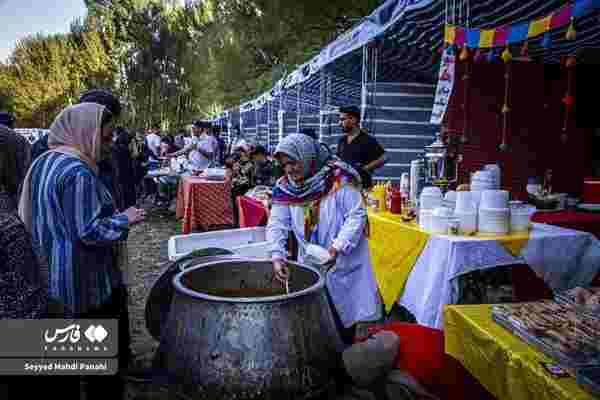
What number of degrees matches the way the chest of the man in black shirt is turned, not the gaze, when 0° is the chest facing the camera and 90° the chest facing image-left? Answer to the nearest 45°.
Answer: approximately 45°

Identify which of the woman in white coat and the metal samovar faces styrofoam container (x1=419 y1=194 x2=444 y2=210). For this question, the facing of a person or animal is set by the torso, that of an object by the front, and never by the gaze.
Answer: the metal samovar

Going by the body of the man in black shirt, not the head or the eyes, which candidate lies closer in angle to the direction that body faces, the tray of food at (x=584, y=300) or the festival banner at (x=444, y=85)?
the tray of food

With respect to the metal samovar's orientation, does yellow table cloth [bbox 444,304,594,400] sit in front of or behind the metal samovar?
in front

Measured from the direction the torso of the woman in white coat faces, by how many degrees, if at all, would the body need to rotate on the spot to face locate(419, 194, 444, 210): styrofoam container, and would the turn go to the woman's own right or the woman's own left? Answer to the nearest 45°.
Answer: approximately 180°

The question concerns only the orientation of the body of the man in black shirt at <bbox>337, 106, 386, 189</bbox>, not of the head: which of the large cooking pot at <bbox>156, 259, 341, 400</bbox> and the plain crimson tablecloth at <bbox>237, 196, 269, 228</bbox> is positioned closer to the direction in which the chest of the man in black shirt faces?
the large cooking pot

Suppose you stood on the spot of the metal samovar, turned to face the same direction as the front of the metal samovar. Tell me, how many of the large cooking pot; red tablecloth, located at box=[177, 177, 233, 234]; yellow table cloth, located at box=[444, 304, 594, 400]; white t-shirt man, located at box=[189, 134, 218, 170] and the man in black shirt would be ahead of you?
2

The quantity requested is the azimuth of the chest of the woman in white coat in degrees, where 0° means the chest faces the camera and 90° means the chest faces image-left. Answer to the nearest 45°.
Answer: approximately 45°

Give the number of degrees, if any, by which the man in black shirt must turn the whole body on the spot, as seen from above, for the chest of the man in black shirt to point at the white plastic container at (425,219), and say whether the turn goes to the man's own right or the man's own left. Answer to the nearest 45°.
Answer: approximately 45° to the man's own left

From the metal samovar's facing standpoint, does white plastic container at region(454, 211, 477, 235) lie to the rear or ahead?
ahead

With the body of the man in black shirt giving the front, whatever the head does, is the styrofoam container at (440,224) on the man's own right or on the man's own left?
on the man's own left
